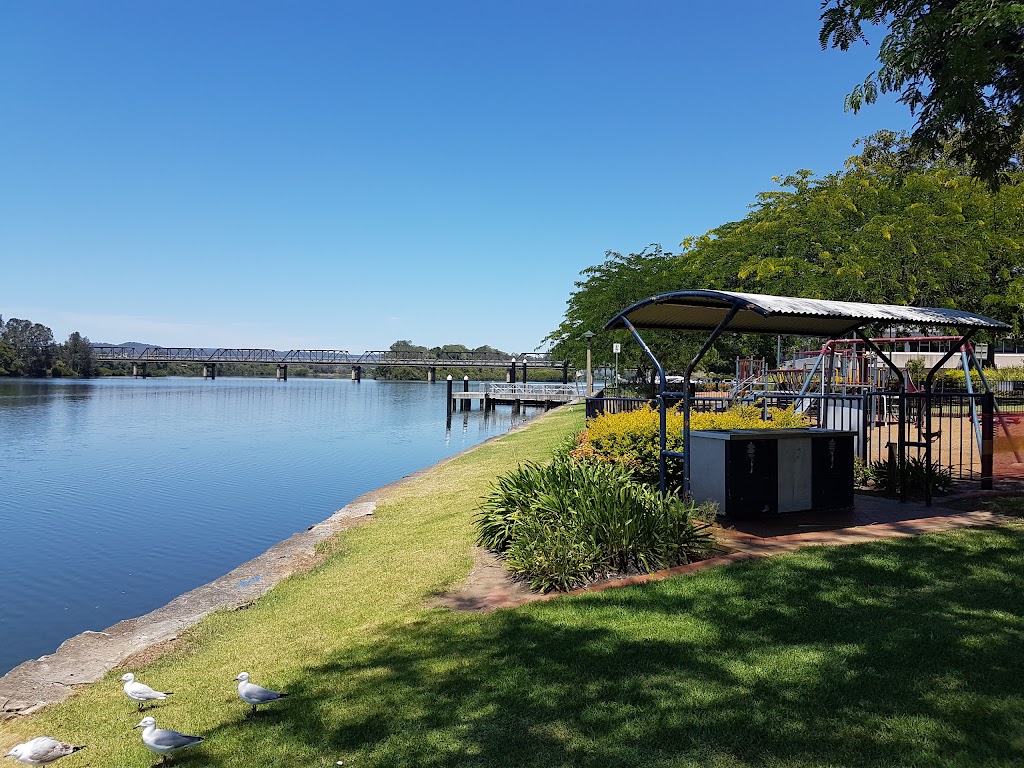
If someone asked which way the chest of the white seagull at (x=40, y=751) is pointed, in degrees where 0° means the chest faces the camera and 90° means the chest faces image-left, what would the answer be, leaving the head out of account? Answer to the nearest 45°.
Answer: approximately 90°

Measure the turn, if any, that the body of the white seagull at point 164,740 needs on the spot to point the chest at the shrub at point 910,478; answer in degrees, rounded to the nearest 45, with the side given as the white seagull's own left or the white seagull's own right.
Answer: approximately 180°

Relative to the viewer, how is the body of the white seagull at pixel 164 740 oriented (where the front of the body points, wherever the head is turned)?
to the viewer's left

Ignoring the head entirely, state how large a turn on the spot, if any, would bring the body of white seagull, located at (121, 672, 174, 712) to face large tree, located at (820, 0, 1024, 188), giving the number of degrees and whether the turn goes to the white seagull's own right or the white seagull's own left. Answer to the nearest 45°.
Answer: approximately 180°

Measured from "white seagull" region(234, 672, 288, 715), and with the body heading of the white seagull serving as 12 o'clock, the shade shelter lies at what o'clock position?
The shade shelter is roughly at 5 o'clock from the white seagull.

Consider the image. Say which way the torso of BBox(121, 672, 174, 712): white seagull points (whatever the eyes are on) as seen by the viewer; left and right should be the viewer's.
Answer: facing to the left of the viewer

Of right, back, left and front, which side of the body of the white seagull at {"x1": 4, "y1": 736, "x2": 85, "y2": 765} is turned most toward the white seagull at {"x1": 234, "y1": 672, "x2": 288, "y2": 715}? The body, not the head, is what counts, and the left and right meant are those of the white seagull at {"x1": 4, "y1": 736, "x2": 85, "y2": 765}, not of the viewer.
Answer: back

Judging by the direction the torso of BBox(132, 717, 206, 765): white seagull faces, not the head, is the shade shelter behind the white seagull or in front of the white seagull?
behind

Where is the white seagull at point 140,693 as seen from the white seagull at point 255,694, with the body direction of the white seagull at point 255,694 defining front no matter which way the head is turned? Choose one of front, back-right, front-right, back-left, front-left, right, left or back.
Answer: front-right

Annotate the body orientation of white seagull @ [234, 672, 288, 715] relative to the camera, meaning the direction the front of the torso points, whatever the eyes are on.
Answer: to the viewer's left
